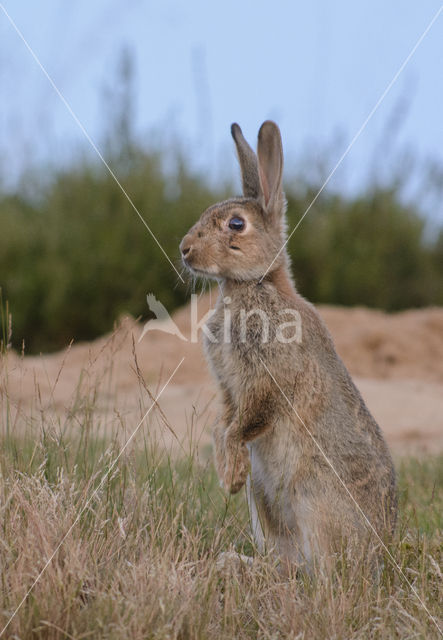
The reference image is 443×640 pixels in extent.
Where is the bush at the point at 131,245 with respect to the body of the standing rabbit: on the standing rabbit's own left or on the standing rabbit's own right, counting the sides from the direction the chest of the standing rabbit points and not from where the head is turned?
on the standing rabbit's own right

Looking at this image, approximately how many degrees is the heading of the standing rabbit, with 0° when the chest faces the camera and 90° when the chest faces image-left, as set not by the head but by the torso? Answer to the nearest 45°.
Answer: approximately 90°
